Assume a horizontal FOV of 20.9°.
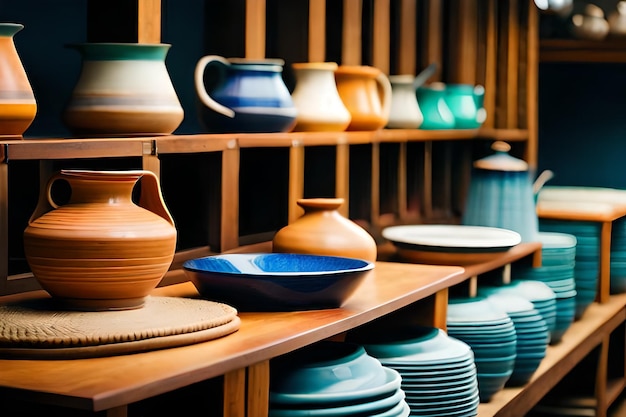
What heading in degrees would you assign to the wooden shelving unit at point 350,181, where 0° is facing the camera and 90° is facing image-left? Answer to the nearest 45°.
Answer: approximately 315°
